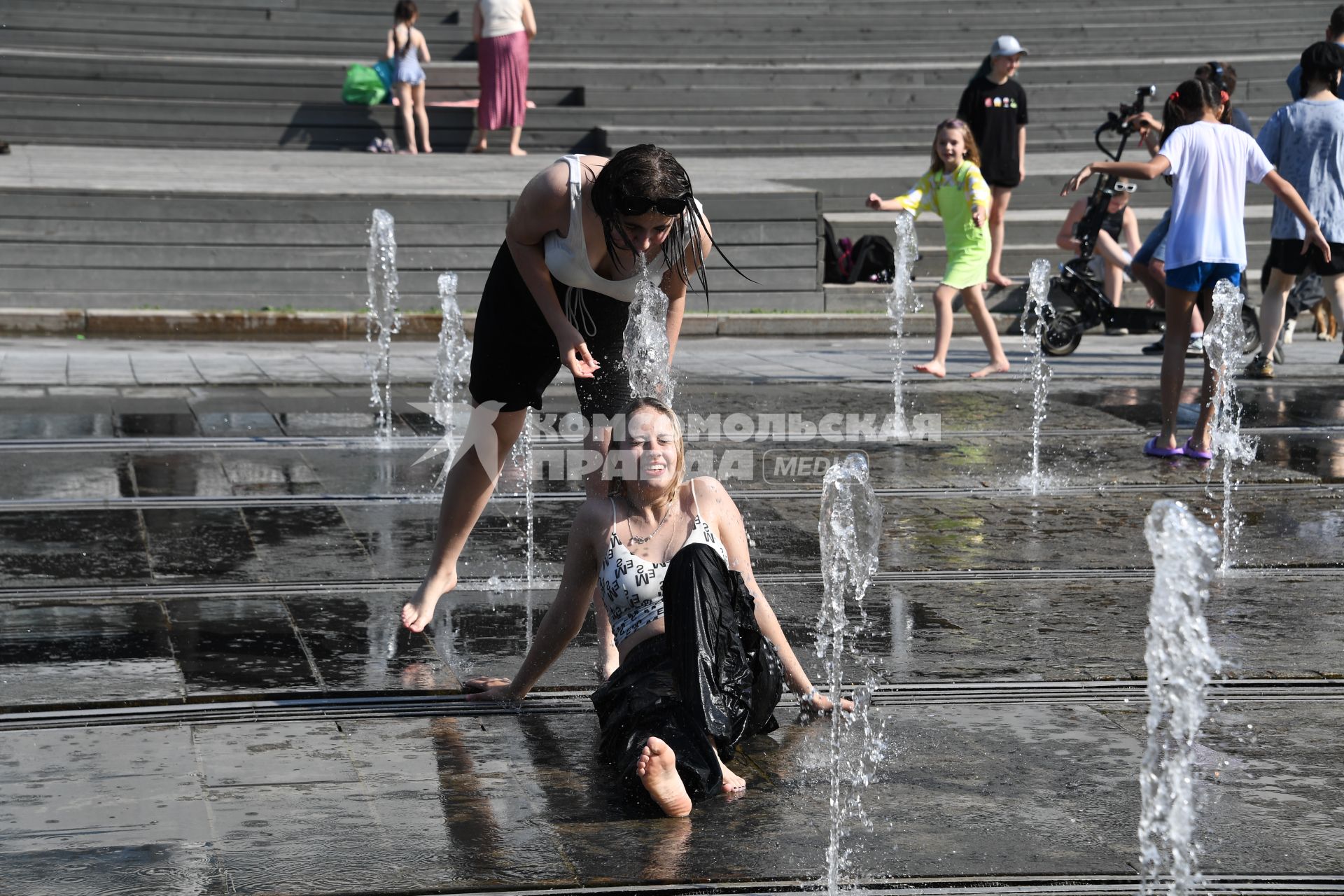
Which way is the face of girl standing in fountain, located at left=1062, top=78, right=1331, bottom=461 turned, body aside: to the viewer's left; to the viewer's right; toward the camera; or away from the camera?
away from the camera

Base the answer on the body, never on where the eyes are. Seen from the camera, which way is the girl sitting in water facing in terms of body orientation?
toward the camera

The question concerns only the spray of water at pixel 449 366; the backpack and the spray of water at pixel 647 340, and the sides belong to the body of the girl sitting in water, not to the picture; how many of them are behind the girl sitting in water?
3

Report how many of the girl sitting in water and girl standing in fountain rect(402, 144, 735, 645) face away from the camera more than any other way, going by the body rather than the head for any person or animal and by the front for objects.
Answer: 0

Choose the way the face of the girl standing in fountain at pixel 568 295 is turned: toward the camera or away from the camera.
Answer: toward the camera

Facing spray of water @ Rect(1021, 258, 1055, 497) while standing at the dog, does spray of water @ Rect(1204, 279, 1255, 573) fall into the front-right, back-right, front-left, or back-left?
front-left

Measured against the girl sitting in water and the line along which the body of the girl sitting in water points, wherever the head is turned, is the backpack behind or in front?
behind

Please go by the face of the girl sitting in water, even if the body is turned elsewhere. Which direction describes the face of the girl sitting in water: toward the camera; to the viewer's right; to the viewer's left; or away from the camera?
toward the camera

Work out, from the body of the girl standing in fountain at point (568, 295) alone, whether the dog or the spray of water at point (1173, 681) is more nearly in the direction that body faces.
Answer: the spray of water

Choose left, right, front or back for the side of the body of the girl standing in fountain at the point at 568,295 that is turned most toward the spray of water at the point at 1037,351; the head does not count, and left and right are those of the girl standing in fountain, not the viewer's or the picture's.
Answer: left

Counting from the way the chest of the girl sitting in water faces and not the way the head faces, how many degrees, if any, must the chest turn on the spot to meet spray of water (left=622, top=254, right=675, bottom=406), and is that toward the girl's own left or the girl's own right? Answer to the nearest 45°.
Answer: approximately 180°

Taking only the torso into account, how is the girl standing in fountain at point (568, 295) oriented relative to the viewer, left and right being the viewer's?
facing the viewer and to the right of the viewer
